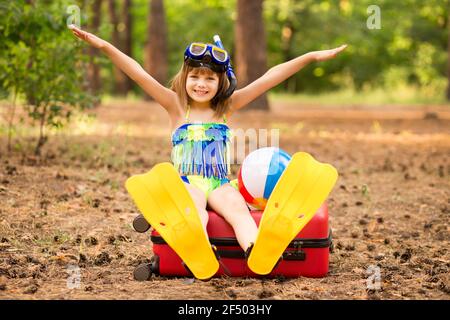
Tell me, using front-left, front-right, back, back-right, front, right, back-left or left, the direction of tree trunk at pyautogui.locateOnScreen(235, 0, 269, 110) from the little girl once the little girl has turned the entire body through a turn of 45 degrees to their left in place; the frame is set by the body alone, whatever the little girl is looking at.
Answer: back-left

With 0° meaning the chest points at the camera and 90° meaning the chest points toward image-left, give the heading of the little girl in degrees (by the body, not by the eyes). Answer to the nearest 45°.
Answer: approximately 0°

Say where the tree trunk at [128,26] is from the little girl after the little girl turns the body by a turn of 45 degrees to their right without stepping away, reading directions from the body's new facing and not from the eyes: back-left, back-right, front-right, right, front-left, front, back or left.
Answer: back-right

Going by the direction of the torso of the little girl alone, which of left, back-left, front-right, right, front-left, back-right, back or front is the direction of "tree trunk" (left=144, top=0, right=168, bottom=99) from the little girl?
back
